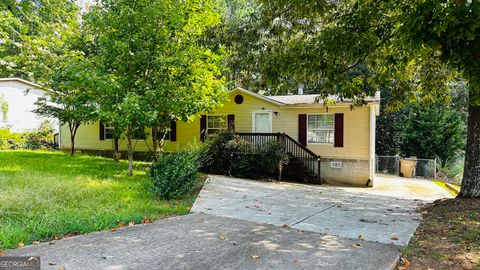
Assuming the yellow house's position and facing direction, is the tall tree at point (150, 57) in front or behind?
in front

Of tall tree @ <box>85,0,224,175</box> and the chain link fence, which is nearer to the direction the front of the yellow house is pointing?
the tall tree

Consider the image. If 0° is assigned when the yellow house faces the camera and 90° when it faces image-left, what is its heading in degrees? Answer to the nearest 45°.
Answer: approximately 45°

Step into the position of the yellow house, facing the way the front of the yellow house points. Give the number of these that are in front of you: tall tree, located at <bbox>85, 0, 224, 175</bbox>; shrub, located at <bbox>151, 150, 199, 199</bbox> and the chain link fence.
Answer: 2

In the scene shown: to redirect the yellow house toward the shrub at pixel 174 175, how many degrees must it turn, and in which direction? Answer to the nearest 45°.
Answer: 0° — it already faces it
